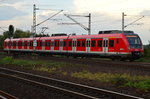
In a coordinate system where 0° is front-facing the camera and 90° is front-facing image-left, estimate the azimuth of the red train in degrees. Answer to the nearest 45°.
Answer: approximately 315°
